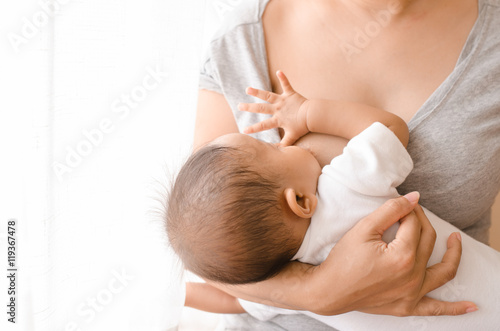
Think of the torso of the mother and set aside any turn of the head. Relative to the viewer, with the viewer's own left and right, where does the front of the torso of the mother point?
facing the viewer
